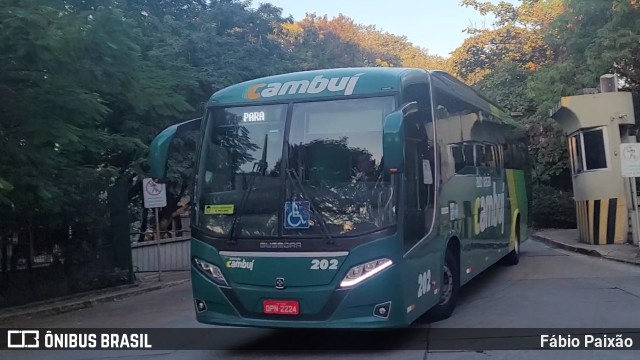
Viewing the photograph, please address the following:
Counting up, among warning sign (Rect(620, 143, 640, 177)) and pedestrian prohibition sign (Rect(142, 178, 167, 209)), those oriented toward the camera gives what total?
2

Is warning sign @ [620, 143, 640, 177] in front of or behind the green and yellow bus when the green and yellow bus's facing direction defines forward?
behind

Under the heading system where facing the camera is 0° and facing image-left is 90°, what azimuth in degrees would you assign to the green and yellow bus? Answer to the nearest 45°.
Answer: approximately 45°

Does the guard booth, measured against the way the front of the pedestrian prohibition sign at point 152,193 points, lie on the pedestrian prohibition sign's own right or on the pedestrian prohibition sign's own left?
on the pedestrian prohibition sign's own left

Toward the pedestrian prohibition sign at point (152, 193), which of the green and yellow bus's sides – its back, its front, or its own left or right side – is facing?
right

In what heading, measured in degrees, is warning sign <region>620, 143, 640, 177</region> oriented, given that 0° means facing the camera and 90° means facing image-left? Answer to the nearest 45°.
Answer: approximately 0°

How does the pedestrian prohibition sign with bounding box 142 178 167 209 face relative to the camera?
toward the camera
